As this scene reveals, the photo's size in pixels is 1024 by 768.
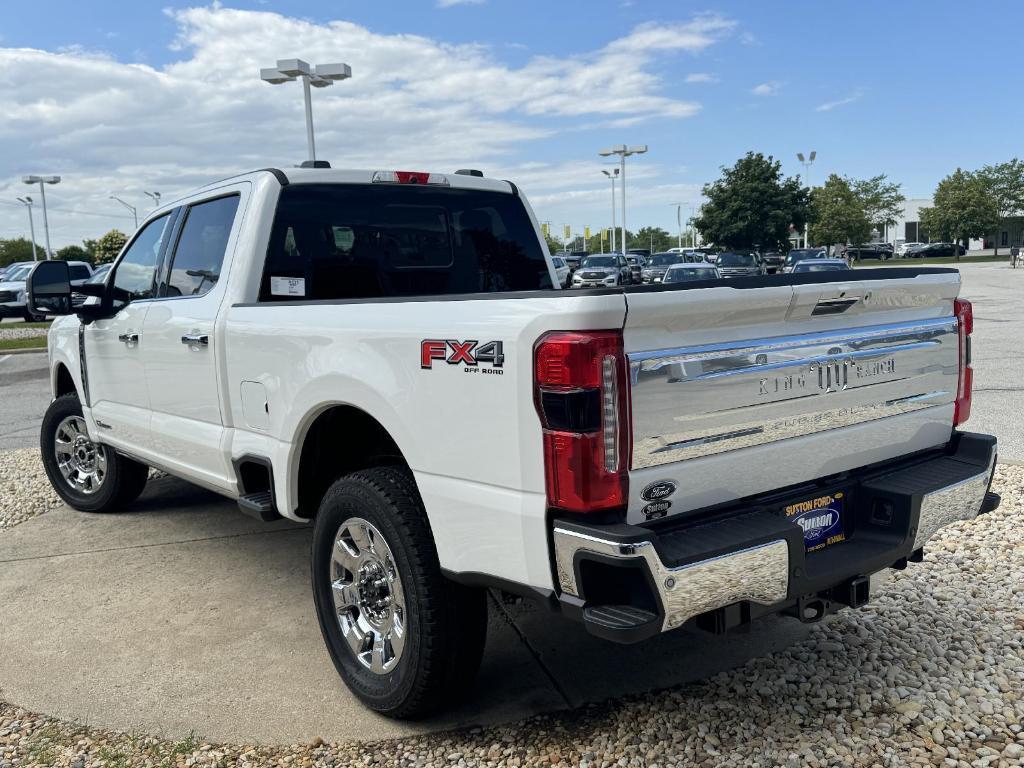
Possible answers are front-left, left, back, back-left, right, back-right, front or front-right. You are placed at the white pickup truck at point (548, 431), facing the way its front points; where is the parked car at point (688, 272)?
front-right

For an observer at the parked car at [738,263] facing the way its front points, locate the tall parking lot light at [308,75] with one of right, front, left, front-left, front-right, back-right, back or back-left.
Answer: front-right

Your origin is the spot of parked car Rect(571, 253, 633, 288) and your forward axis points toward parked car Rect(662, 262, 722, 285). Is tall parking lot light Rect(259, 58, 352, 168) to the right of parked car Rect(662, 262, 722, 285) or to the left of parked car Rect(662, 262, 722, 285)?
right

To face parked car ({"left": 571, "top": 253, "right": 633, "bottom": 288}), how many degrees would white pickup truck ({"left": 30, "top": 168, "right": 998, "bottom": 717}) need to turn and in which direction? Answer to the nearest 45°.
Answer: approximately 45° to its right

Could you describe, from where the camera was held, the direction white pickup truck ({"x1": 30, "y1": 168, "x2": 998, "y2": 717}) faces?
facing away from the viewer and to the left of the viewer

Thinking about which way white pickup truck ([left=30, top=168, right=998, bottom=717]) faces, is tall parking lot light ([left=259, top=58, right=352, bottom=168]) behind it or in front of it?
in front

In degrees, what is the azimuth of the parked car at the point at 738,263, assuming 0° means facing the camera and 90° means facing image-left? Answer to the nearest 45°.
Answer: approximately 0°
